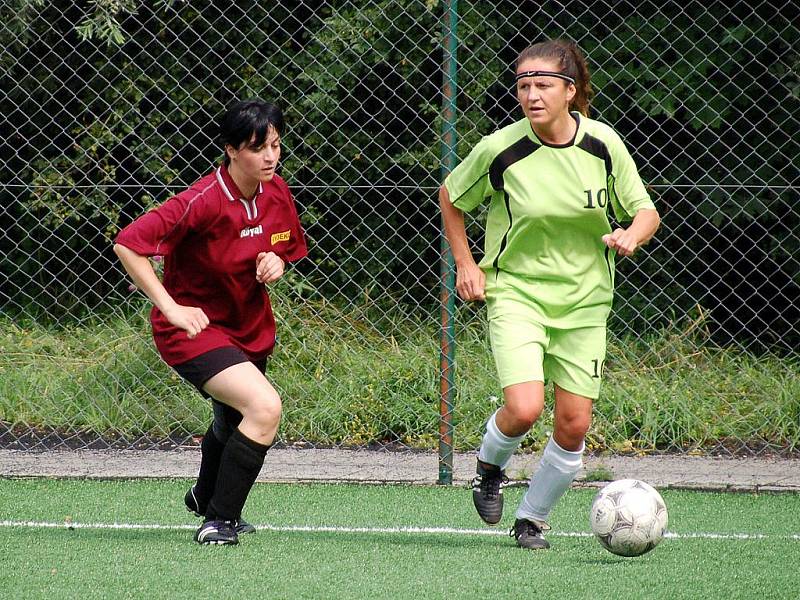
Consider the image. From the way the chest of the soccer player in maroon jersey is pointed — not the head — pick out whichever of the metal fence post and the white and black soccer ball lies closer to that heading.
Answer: the white and black soccer ball

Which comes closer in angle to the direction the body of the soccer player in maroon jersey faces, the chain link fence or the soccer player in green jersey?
the soccer player in green jersey

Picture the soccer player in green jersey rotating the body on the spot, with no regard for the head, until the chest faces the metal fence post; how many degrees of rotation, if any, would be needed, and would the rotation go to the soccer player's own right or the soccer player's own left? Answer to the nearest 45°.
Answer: approximately 180°

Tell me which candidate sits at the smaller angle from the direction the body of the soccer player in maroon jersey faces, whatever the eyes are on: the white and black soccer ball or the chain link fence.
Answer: the white and black soccer ball

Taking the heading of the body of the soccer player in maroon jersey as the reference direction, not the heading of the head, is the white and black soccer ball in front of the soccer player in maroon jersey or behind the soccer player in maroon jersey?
in front

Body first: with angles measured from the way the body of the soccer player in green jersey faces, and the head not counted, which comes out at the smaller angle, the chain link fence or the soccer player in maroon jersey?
the soccer player in maroon jersey

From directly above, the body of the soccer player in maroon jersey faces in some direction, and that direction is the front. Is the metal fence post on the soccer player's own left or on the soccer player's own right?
on the soccer player's own left

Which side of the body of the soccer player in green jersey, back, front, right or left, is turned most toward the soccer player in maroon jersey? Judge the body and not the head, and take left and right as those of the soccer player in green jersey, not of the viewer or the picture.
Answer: right

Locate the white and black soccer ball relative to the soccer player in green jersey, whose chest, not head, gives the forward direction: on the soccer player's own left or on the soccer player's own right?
on the soccer player's own left

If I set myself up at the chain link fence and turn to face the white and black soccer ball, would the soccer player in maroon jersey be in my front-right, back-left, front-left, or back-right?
front-right

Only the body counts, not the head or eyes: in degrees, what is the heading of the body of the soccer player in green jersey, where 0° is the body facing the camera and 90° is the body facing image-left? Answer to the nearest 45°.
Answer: approximately 0°

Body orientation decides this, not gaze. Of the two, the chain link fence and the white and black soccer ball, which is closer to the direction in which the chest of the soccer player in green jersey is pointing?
the white and black soccer ball

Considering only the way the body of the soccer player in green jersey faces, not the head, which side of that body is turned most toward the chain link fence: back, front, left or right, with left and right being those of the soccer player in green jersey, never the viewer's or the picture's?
back

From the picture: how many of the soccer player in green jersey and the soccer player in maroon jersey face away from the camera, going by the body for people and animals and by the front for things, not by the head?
0

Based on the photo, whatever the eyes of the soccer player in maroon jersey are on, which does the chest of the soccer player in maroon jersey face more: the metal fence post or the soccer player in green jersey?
the soccer player in green jersey

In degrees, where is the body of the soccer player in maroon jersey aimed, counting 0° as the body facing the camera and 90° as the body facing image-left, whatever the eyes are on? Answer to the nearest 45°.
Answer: approximately 315°
